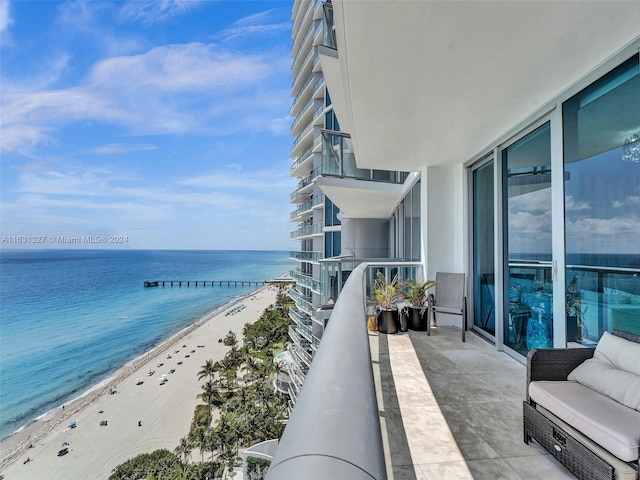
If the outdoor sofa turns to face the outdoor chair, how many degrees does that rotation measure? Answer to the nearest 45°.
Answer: approximately 90° to its right

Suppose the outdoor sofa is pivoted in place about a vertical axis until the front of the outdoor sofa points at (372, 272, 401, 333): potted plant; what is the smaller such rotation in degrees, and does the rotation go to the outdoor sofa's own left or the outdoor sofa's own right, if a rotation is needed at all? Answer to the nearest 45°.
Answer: approximately 90° to the outdoor sofa's own right

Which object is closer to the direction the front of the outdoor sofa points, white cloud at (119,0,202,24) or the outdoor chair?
the white cloud

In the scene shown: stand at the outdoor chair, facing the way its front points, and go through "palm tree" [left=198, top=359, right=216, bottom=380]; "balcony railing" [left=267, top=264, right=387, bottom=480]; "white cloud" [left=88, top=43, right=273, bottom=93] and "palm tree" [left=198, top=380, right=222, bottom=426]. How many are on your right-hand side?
3

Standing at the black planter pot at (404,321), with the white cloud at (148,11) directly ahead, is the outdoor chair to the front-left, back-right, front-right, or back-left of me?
back-right

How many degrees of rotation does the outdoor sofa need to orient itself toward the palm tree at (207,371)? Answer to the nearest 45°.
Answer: approximately 90° to its right

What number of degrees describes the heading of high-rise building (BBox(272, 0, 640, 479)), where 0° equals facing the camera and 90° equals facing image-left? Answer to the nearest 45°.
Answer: approximately 90°
